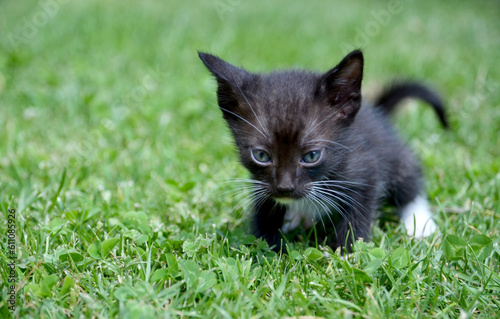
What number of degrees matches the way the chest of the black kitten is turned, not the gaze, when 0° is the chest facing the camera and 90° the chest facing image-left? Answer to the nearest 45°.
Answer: approximately 45°
